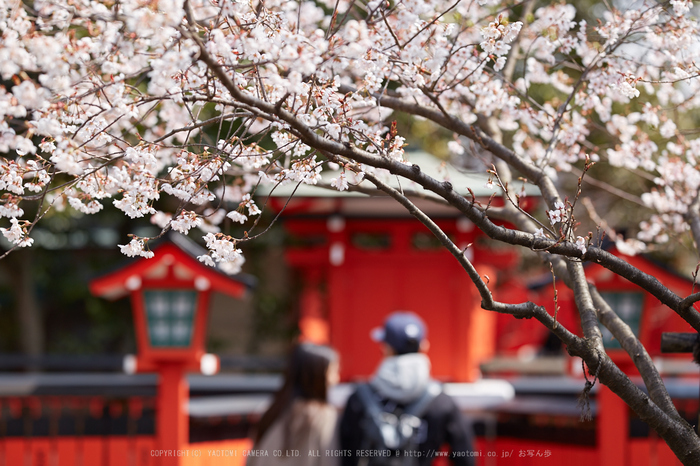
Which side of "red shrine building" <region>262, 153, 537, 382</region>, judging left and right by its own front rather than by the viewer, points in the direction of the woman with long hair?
front

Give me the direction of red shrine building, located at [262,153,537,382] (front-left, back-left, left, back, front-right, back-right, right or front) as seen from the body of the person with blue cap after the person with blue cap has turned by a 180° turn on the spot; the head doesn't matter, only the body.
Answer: back

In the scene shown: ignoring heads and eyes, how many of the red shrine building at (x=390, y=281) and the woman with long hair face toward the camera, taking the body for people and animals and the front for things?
1

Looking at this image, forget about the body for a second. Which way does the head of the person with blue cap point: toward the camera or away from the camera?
away from the camera

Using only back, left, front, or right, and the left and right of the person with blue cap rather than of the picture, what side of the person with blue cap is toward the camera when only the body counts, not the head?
back

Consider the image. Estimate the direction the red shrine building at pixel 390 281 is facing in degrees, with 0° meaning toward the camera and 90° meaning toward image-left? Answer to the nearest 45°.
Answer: approximately 0°

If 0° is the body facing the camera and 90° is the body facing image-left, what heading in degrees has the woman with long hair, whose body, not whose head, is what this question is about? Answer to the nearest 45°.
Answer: approximately 225°

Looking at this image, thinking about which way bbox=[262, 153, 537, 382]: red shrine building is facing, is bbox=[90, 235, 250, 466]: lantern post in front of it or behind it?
in front

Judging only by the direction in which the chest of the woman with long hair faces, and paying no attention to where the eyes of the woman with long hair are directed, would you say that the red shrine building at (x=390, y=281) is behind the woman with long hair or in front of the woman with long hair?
in front

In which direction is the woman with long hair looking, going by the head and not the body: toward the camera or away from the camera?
away from the camera
